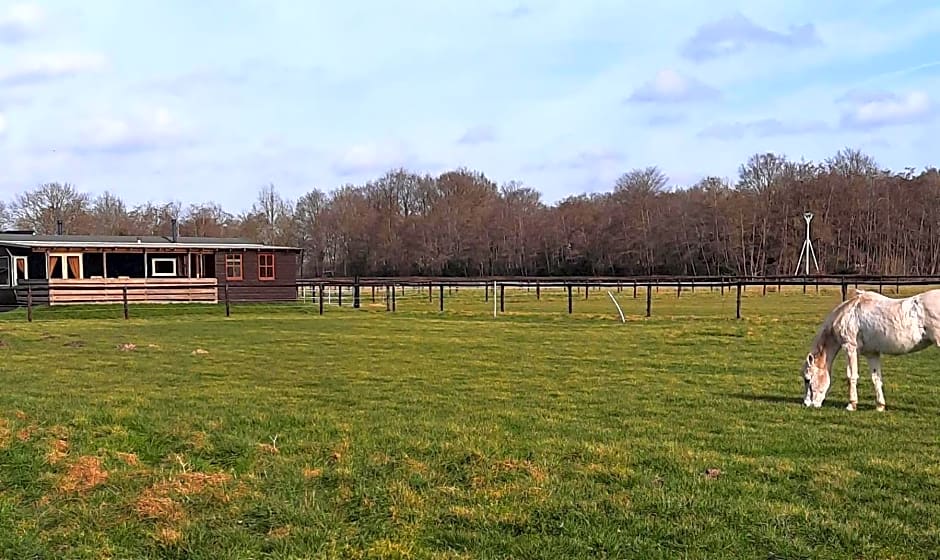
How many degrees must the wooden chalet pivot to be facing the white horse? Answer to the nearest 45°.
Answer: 0° — it already faces it

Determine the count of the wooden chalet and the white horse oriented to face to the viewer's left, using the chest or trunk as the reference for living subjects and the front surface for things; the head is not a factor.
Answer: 1

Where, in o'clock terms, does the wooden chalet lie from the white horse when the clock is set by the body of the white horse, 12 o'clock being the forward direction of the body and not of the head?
The wooden chalet is roughly at 1 o'clock from the white horse.

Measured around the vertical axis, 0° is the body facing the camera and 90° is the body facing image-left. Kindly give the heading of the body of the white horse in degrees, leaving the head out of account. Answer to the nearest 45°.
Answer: approximately 90°

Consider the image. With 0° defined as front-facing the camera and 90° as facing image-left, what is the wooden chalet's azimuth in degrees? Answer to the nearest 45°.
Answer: approximately 0°
